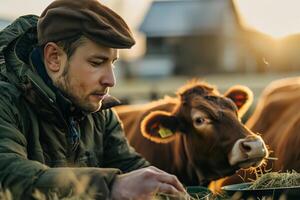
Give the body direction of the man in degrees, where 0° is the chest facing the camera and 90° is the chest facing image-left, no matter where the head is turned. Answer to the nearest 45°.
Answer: approximately 315°

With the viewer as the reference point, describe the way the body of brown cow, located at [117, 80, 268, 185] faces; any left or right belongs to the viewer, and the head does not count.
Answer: facing the viewer and to the right of the viewer

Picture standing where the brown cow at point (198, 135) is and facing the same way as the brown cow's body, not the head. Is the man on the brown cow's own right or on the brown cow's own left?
on the brown cow's own right

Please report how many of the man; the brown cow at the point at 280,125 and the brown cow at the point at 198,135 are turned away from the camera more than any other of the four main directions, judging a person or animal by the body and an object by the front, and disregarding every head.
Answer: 0

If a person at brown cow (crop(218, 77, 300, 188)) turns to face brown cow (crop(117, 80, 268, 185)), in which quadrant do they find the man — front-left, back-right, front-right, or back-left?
front-left

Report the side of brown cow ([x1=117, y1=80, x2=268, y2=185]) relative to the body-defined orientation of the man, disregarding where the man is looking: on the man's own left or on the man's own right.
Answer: on the man's own left

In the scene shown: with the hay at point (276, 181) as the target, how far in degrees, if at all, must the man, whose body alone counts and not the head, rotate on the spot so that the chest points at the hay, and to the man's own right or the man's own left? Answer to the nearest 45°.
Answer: approximately 45° to the man's own left
